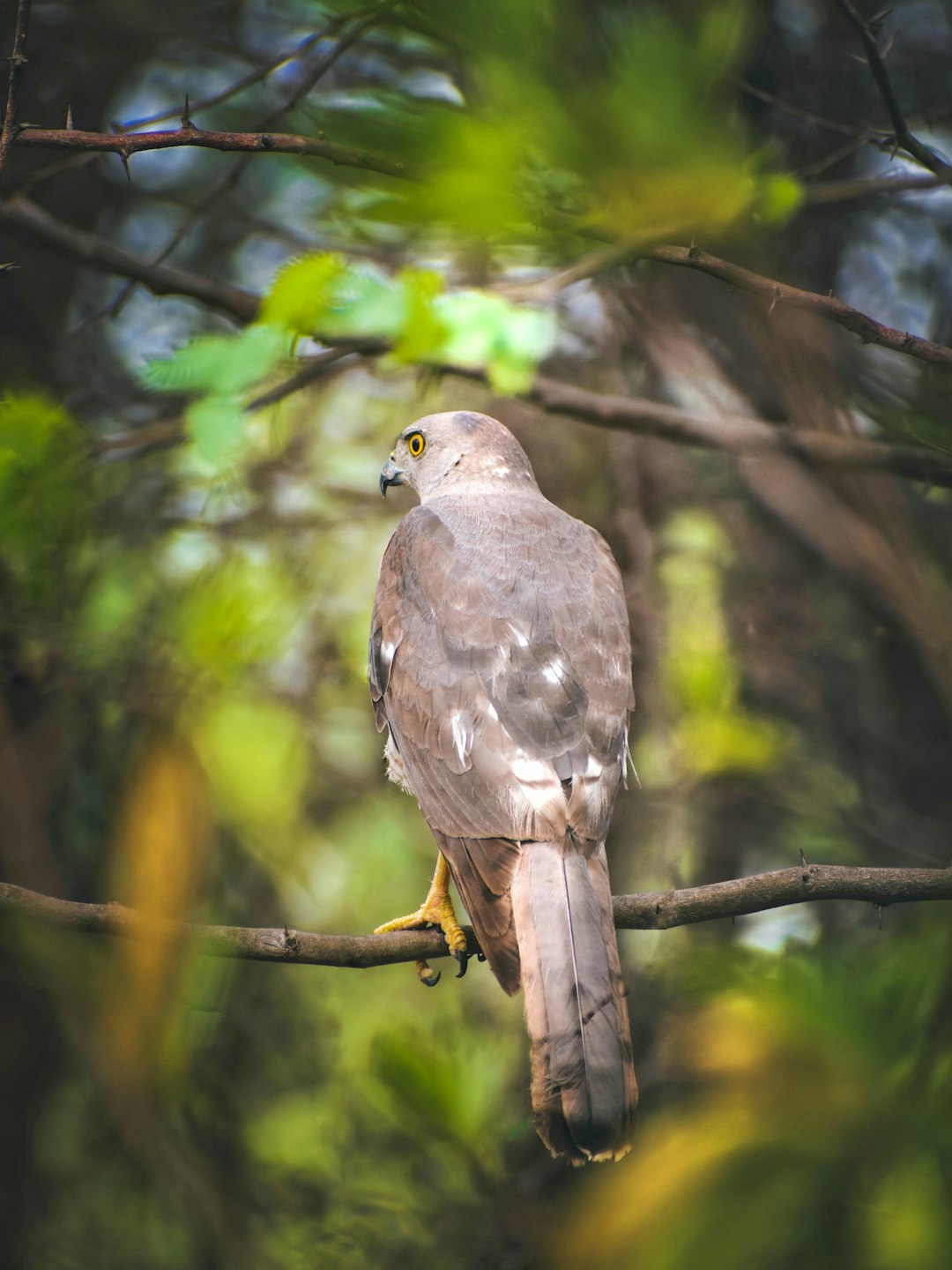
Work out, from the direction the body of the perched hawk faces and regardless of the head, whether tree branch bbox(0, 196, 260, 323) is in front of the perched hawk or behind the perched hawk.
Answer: in front

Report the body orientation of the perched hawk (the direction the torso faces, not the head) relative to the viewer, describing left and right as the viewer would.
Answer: facing away from the viewer and to the left of the viewer
